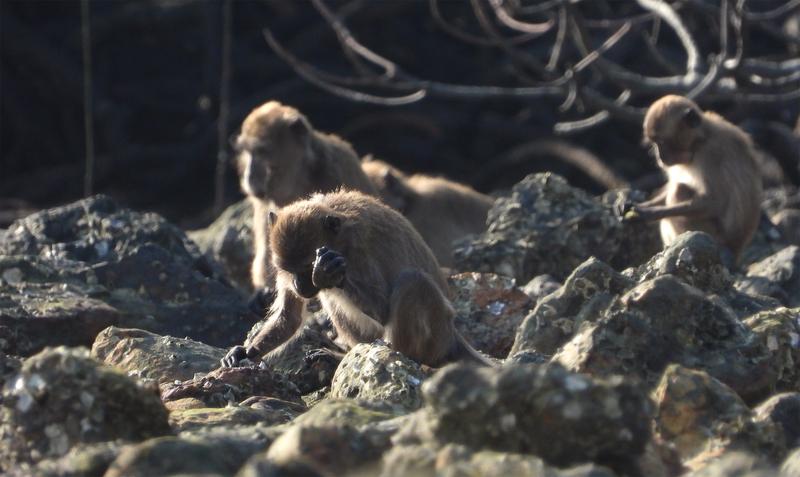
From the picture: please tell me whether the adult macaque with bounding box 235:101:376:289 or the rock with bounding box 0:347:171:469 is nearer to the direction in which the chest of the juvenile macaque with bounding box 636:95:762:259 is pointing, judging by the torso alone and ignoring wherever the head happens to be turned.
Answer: the adult macaque

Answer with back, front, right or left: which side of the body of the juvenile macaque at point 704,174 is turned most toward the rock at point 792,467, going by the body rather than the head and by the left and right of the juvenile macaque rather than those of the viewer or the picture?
left

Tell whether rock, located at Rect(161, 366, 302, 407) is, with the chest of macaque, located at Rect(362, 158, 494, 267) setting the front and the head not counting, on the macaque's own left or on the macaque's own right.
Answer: on the macaque's own left

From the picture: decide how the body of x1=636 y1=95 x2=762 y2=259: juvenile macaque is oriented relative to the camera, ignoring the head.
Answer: to the viewer's left

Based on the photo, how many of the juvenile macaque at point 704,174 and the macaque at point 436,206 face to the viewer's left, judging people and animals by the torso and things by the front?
2

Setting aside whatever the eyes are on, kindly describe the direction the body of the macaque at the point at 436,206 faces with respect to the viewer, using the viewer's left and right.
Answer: facing to the left of the viewer

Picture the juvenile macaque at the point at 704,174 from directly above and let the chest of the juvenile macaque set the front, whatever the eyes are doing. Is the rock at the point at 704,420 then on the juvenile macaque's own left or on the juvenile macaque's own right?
on the juvenile macaque's own left
